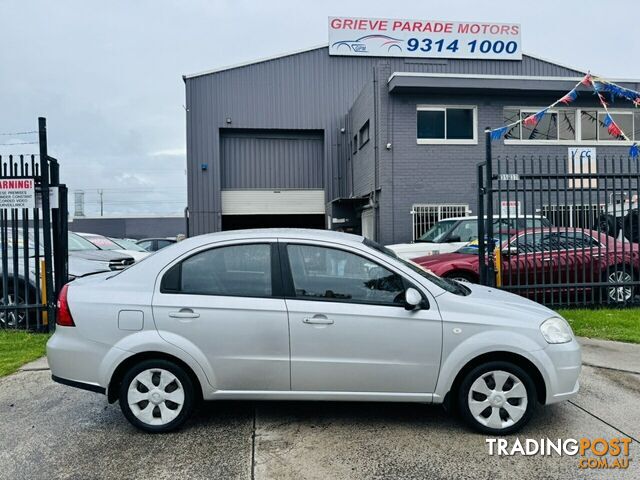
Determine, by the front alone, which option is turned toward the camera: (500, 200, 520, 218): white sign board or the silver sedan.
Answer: the white sign board

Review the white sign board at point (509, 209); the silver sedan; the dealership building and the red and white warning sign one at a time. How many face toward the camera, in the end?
3

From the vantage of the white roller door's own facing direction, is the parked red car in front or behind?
in front

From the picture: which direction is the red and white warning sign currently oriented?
toward the camera

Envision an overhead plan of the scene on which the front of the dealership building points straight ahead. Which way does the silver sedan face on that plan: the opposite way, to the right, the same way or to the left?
to the left

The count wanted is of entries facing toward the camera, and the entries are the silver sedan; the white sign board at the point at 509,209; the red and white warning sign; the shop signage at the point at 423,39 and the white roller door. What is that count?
4

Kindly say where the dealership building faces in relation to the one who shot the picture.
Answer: facing the viewer

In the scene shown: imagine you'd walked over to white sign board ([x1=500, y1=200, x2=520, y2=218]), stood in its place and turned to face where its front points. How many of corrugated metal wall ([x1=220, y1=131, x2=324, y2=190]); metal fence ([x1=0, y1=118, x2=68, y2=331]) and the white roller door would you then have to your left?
0

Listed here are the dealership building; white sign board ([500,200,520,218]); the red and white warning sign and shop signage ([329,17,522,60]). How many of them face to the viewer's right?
0

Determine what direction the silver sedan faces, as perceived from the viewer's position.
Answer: facing to the right of the viewer

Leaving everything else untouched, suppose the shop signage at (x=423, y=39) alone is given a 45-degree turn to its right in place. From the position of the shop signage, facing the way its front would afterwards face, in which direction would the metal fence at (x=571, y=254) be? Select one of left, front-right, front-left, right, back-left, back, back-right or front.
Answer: front-left

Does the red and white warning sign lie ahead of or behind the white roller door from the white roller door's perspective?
ahead

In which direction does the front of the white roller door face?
toward the camera
